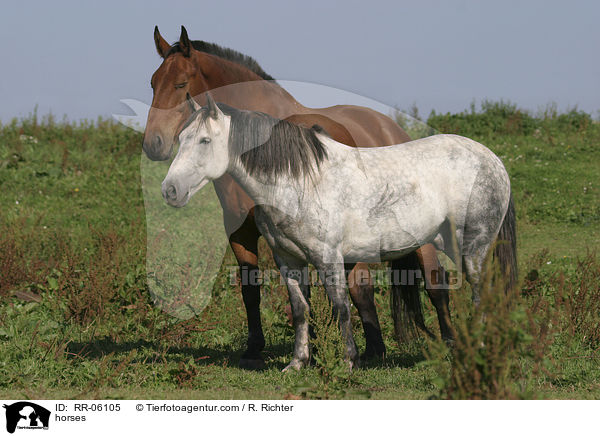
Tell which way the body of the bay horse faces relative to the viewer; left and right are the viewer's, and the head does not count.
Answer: facing the viewer and to the left of the viewer

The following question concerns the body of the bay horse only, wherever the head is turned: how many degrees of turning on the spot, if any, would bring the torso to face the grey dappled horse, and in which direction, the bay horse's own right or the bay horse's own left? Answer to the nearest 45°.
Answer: approximately 90° to the bay horse's own left
